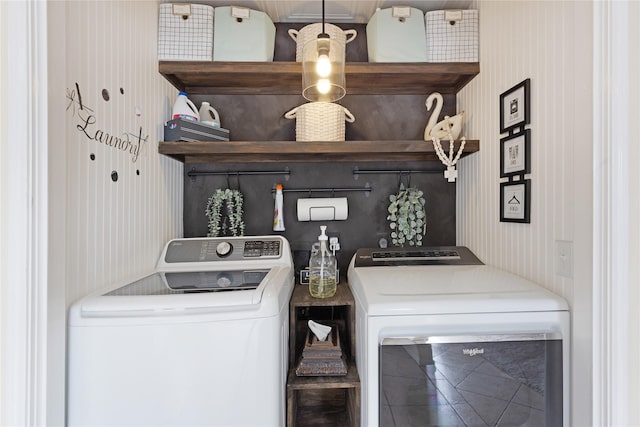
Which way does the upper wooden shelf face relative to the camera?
toward the camera

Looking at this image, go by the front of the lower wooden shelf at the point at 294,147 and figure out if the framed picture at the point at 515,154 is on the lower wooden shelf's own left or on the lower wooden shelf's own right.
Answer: on the lower wooden shelf's own left

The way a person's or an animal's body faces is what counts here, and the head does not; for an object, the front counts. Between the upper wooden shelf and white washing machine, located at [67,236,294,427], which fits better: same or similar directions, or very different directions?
same or similar directions

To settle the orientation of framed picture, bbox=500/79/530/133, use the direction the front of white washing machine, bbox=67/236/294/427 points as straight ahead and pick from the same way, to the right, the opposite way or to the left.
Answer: to the right

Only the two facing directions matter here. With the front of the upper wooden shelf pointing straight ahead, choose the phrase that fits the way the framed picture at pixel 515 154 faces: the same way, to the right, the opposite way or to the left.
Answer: to the right

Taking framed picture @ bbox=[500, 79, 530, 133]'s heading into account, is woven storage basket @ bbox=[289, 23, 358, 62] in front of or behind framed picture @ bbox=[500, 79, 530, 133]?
in front

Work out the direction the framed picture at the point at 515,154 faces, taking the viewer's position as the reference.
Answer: facing the viewer and to the left of the viewer

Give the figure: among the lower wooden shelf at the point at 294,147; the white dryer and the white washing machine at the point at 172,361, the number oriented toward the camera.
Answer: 3

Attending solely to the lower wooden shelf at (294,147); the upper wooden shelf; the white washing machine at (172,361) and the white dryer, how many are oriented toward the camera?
4

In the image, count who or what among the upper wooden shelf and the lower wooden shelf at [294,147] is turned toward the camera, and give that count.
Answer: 2

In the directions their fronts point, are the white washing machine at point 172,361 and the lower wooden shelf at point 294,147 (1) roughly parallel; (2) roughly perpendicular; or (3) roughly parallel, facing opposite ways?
roughly parallel

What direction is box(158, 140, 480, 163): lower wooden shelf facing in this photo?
toward the camera

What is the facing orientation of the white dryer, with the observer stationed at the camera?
facing the viewer

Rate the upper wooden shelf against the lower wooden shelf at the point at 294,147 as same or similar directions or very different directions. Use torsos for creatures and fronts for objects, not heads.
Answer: same or similar directions
